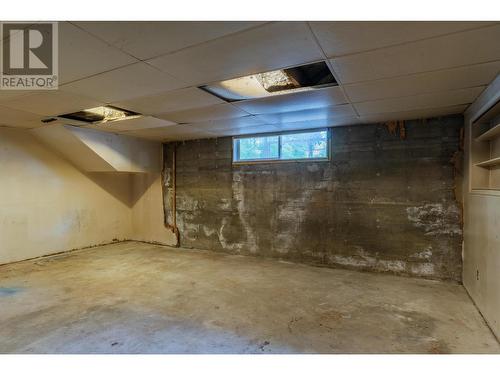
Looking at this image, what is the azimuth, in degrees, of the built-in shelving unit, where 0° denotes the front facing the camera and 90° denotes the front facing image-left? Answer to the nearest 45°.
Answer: approximately 90°

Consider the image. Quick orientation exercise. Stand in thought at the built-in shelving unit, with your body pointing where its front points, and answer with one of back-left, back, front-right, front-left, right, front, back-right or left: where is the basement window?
front
